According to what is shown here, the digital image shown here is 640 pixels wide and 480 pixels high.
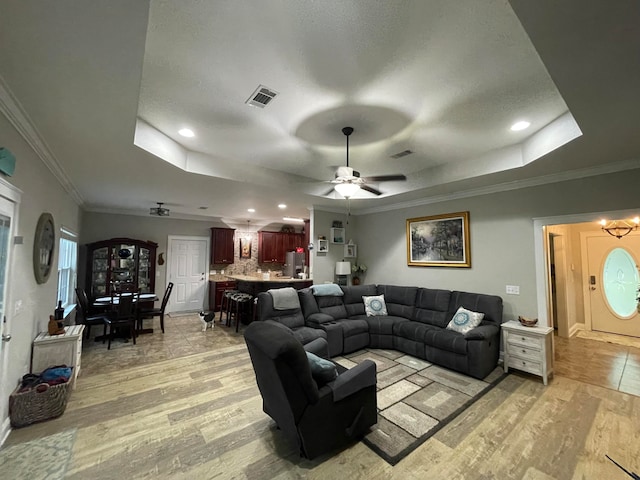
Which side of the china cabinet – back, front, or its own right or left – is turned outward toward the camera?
front

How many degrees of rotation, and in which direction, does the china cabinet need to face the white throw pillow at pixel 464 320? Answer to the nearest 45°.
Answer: approximately 45° to its left

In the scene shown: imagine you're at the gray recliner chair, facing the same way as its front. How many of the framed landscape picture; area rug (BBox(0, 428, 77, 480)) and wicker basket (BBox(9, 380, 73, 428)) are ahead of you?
1

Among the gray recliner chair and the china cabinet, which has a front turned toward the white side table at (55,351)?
the china cabinet

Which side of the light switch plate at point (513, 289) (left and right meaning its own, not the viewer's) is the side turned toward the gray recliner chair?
front

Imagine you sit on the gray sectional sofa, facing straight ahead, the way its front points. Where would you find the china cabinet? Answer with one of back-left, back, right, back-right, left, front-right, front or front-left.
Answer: right

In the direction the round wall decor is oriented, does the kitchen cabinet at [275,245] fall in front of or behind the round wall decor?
in front

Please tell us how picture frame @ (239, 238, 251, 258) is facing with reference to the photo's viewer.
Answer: facing the viewer

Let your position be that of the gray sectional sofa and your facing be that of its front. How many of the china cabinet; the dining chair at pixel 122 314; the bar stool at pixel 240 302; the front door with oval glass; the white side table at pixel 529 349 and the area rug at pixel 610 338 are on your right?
3

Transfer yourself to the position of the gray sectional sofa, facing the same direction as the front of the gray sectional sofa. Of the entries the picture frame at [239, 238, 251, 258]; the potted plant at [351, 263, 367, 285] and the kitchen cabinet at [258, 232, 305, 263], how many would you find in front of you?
0

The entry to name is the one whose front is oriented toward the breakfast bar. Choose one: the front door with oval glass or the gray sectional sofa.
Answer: the front door with oval glass

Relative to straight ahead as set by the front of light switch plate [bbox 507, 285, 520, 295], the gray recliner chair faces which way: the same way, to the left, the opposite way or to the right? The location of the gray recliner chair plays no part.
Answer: the opposite way

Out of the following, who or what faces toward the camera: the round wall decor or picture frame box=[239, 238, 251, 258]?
the picture frame

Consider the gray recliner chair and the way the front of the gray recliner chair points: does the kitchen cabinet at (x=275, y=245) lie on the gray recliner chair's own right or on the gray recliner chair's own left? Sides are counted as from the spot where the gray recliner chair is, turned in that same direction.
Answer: on the gray recliner chair's own left

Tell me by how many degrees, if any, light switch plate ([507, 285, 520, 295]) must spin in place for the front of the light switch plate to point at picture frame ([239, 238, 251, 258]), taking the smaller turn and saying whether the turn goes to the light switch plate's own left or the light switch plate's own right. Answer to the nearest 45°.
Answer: approximately 90° to the light switch plate's own right

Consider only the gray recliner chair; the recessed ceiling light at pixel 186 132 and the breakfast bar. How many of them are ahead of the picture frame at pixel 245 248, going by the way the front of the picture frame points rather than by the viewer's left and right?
3

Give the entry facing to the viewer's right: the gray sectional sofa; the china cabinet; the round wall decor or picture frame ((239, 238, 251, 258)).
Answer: the round wall decor

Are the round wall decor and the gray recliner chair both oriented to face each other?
no

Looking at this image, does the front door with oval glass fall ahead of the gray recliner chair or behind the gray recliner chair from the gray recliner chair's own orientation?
ahead

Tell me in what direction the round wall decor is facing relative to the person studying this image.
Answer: facing to the right of the viewer

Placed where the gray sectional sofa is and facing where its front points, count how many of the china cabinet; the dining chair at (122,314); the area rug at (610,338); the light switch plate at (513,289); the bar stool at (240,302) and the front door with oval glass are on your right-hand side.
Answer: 3
